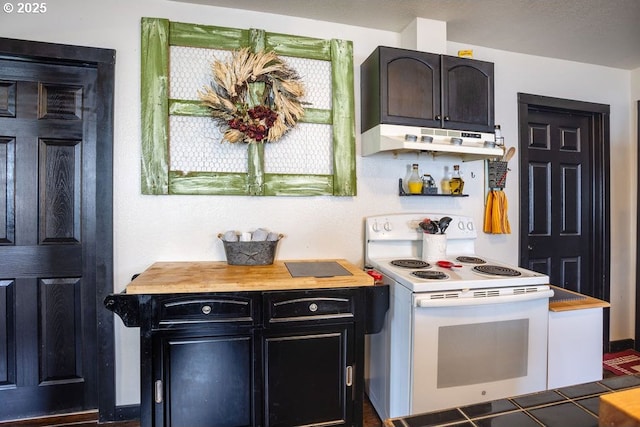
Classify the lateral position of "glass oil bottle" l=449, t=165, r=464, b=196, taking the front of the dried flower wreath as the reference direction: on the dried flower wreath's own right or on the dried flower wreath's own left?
on the dried flower wreath's own left

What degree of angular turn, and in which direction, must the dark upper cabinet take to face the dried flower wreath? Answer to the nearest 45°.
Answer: approximately 135° to its right

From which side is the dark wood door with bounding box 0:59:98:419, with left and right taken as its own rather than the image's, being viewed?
front

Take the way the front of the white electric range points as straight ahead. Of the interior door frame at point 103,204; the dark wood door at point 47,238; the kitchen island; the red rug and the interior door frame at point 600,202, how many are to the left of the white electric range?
2

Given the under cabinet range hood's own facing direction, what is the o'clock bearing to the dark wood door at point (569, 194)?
The dark wood door is roughly at 9 o'clock from the under cabinet range hood.

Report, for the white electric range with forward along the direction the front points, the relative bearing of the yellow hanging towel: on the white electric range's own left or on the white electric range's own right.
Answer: on the white electric range's own left

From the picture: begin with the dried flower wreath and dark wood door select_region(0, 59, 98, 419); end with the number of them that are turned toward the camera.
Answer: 2

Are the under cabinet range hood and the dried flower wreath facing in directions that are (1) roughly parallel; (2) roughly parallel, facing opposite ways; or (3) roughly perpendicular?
roughly parallel

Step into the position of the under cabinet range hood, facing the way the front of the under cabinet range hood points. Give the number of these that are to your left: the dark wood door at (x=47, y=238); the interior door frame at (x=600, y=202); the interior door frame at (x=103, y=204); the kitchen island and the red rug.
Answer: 2

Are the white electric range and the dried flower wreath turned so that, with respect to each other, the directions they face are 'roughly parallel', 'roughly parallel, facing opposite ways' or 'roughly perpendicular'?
roughly parallel

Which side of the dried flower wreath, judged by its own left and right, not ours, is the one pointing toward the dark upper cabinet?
left

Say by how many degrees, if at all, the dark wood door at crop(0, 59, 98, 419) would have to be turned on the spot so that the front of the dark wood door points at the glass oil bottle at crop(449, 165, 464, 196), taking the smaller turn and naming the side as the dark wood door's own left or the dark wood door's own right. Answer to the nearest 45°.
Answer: approximately 45° to the dark wood door's own left

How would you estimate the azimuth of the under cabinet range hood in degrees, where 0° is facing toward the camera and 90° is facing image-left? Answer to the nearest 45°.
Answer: approximately 315°

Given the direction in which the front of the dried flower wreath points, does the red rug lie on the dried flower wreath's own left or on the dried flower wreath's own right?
on the dried flower wreath's own left

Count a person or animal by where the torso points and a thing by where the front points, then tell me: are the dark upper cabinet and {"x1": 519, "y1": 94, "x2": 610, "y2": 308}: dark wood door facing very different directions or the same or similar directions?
same or similar directions

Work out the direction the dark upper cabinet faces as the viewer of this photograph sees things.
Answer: facing the viewer and to the right of the viewer

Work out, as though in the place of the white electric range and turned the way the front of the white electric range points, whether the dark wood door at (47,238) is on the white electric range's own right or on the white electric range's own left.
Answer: on the white electric range's own right

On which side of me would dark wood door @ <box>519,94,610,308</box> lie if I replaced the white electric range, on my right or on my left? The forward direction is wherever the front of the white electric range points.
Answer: on my left
